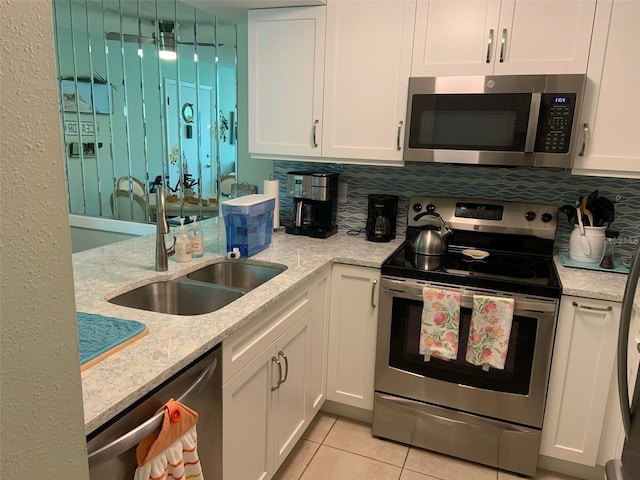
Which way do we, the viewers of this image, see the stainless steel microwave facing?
facing the viewer

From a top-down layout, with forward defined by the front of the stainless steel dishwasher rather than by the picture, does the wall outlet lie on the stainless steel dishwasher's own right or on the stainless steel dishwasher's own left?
on the stainless steel dishwasher's own left

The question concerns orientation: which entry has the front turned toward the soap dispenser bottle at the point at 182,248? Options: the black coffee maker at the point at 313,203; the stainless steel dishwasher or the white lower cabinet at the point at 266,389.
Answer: the black coffee maker

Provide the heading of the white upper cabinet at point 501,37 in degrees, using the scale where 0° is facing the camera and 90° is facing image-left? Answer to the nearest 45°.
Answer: approximately 0°

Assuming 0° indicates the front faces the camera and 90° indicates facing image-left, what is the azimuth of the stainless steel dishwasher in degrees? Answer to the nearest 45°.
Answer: approximately 315°

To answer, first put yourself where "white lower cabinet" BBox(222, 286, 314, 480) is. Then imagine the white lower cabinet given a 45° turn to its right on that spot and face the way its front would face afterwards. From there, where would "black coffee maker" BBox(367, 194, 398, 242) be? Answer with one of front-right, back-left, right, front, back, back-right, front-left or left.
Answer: back-left

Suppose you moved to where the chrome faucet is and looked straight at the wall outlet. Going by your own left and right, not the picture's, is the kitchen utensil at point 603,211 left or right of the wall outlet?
right

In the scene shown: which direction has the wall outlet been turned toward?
toward the camera

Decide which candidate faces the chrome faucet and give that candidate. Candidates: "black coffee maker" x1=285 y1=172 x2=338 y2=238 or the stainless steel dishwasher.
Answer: the black coffee maker

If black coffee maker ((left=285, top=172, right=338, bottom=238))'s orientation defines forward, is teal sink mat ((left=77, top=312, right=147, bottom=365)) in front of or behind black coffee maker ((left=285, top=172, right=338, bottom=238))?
in front

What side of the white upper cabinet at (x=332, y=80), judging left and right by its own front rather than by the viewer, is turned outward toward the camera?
front

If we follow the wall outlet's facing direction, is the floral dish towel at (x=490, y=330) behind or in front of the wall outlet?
in front

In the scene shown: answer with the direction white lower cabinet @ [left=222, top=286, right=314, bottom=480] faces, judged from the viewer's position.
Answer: facing the viewer and to the right of the viewer
